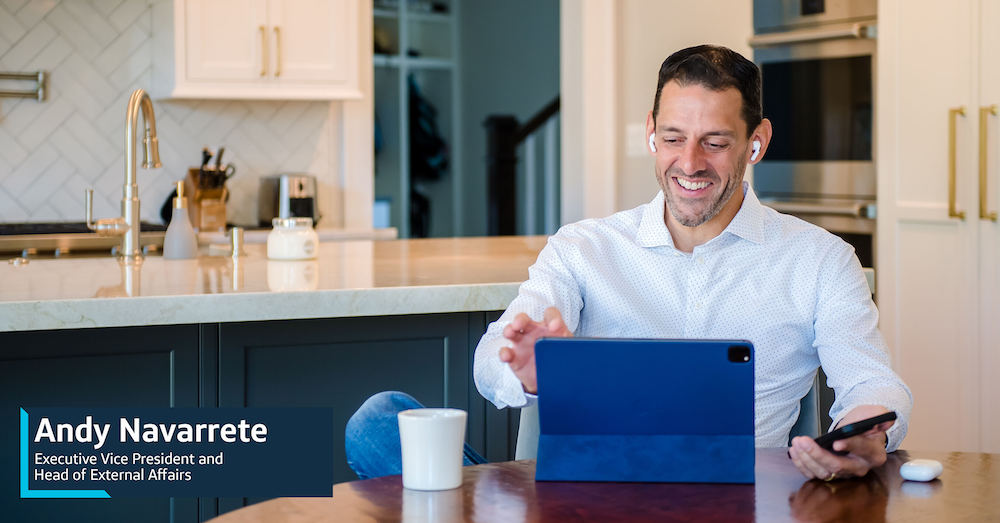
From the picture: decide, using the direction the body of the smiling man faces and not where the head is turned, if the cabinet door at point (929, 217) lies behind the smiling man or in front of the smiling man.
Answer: behind

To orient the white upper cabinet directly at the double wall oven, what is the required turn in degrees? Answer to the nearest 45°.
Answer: approximately 90° to its left

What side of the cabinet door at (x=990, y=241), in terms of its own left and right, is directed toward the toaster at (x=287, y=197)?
right

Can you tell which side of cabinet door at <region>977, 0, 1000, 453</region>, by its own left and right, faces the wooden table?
front

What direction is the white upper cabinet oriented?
toward the camera

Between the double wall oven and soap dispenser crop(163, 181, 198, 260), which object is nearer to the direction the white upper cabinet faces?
the soap dispenser

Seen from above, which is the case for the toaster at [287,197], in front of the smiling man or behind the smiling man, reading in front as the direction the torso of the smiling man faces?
behind

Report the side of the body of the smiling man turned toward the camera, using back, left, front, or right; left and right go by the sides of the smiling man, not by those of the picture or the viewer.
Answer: front

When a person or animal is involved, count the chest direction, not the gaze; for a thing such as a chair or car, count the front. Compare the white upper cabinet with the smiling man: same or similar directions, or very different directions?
same or similar directions

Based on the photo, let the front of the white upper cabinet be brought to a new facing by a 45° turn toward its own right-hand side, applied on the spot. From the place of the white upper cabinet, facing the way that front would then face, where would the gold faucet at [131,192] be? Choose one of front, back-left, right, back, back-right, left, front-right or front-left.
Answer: front-left

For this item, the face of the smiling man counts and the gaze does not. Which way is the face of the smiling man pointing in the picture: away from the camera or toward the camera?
toward the camera

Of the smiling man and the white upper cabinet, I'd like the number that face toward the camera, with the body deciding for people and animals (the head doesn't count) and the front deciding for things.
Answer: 2

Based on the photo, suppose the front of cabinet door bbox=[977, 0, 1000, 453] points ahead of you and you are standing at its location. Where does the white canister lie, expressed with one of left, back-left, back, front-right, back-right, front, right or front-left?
front-right

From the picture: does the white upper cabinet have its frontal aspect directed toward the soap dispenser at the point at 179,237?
yes

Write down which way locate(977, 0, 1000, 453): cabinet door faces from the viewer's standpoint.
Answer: facing the viewer

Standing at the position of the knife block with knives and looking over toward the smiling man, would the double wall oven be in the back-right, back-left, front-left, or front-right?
front-left
